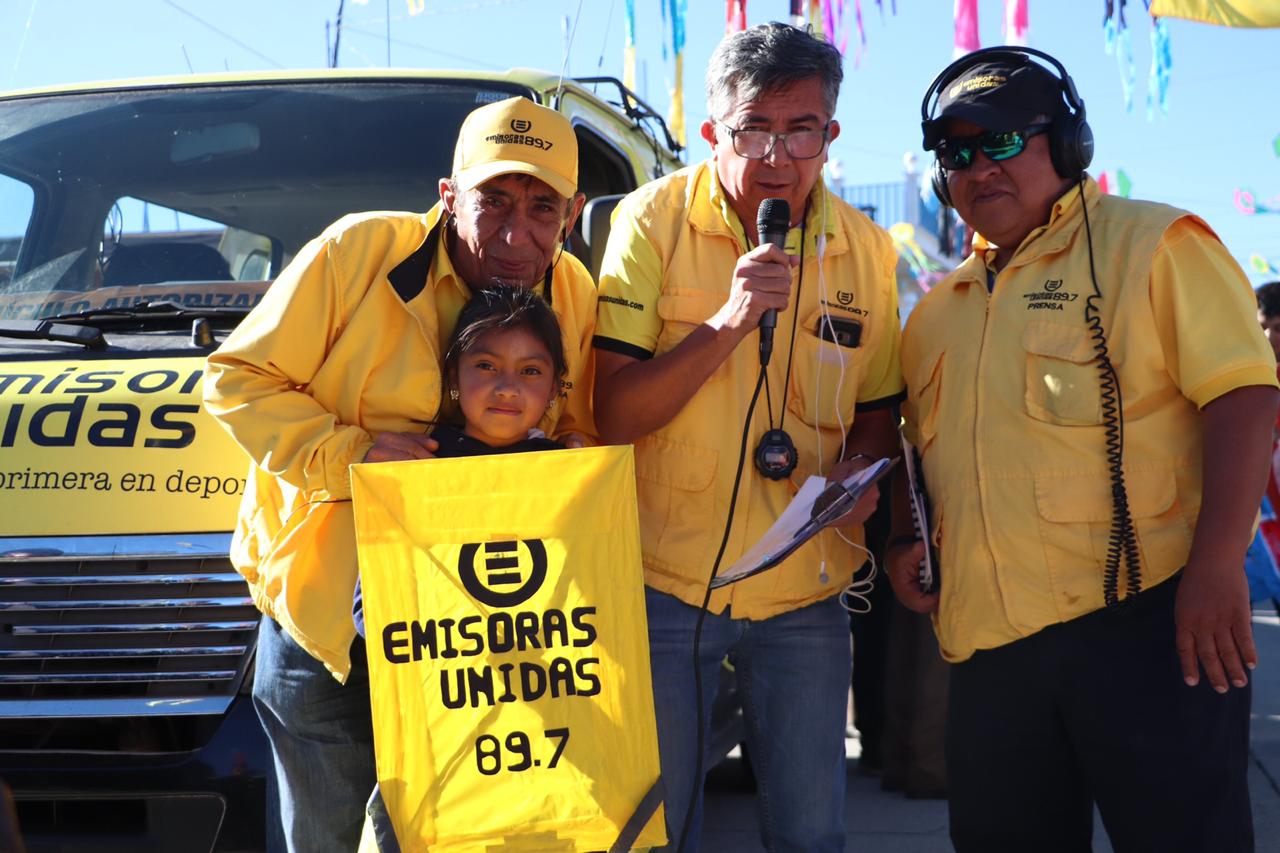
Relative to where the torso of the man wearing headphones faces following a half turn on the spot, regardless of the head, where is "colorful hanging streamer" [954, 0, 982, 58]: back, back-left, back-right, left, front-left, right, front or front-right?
front-left

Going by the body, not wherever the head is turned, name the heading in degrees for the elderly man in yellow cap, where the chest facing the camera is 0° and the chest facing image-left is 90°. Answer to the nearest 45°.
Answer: approximately 315°

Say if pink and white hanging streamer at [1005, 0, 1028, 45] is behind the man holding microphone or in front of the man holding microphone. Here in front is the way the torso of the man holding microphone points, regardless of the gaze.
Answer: behind

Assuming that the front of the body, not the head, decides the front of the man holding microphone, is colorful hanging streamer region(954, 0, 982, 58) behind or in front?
behind

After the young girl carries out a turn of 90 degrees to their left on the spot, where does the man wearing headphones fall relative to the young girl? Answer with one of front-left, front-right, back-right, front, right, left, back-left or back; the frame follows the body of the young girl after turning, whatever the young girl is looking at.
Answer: front

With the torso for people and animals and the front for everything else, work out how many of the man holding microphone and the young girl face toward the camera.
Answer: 2
